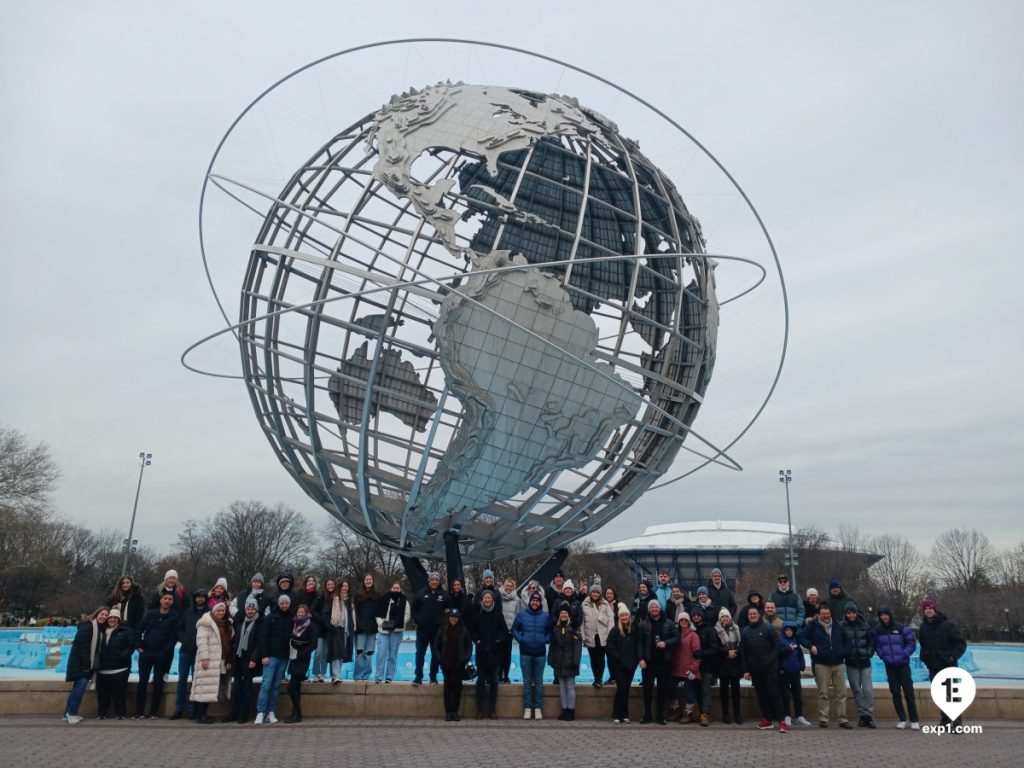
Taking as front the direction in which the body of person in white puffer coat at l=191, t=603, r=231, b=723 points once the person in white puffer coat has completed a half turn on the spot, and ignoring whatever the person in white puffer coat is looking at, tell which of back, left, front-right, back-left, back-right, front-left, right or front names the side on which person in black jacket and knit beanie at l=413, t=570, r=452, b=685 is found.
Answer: back-right

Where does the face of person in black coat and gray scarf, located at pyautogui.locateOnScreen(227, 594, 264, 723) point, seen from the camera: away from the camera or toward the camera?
toward the camera

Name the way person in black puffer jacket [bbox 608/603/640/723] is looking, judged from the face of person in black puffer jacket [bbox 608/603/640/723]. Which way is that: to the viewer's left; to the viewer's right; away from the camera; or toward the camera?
toward the camera

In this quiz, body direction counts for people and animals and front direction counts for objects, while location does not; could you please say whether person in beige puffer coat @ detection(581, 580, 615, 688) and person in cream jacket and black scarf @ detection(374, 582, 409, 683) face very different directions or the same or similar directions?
same or similar directions

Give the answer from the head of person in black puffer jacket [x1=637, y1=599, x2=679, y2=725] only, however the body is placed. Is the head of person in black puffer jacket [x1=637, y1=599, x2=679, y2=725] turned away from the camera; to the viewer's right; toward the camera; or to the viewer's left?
toward the camera

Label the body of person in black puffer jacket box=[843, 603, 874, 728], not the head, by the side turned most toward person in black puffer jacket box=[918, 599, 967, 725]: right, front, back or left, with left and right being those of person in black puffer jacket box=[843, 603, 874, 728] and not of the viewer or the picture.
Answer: left

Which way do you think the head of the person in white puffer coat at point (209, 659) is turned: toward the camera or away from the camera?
toward the camera

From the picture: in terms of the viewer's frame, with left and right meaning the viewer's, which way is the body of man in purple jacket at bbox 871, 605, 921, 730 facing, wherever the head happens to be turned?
facing the viewer

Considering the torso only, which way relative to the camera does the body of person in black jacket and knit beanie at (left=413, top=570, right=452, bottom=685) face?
toward the camera

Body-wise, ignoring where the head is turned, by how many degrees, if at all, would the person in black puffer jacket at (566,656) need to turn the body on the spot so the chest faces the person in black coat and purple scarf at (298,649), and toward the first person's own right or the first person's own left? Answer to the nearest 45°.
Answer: approximately 90° to the first person's own right

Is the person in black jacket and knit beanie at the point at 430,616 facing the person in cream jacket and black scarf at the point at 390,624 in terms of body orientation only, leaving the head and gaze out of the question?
no

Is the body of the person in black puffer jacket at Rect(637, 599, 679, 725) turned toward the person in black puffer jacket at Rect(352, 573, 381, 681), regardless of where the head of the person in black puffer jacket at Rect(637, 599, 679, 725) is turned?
no

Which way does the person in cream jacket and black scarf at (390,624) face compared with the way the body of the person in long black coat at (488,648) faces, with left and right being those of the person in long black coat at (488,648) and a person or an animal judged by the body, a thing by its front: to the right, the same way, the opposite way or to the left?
the same way

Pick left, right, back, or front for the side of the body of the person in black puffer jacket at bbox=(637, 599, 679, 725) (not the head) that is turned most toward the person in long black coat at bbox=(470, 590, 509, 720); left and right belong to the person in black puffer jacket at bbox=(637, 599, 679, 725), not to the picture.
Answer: right

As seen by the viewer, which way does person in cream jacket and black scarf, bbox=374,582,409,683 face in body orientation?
toward the camera

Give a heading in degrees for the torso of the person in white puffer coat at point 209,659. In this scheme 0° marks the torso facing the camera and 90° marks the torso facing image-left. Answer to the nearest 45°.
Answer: approximately 315°

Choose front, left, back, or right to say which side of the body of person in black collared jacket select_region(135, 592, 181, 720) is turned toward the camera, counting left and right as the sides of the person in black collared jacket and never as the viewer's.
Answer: front

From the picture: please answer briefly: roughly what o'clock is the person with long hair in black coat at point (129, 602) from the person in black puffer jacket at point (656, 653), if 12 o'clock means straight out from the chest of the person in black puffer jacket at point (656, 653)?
the person with long hair in black coat at point (129, 602) is roughly at 3 o'clock from the person in black puffer jacket at point (656, 653).

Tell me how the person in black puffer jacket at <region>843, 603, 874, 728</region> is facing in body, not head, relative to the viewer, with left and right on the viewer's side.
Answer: facing the viewer

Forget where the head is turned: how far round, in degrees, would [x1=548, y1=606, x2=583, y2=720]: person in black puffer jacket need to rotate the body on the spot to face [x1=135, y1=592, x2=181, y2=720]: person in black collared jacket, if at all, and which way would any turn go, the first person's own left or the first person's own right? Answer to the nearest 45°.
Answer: approximately 90° to the first person's own right

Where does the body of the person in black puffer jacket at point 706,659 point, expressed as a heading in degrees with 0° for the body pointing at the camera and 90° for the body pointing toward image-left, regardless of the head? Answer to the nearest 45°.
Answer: approximately 45°
